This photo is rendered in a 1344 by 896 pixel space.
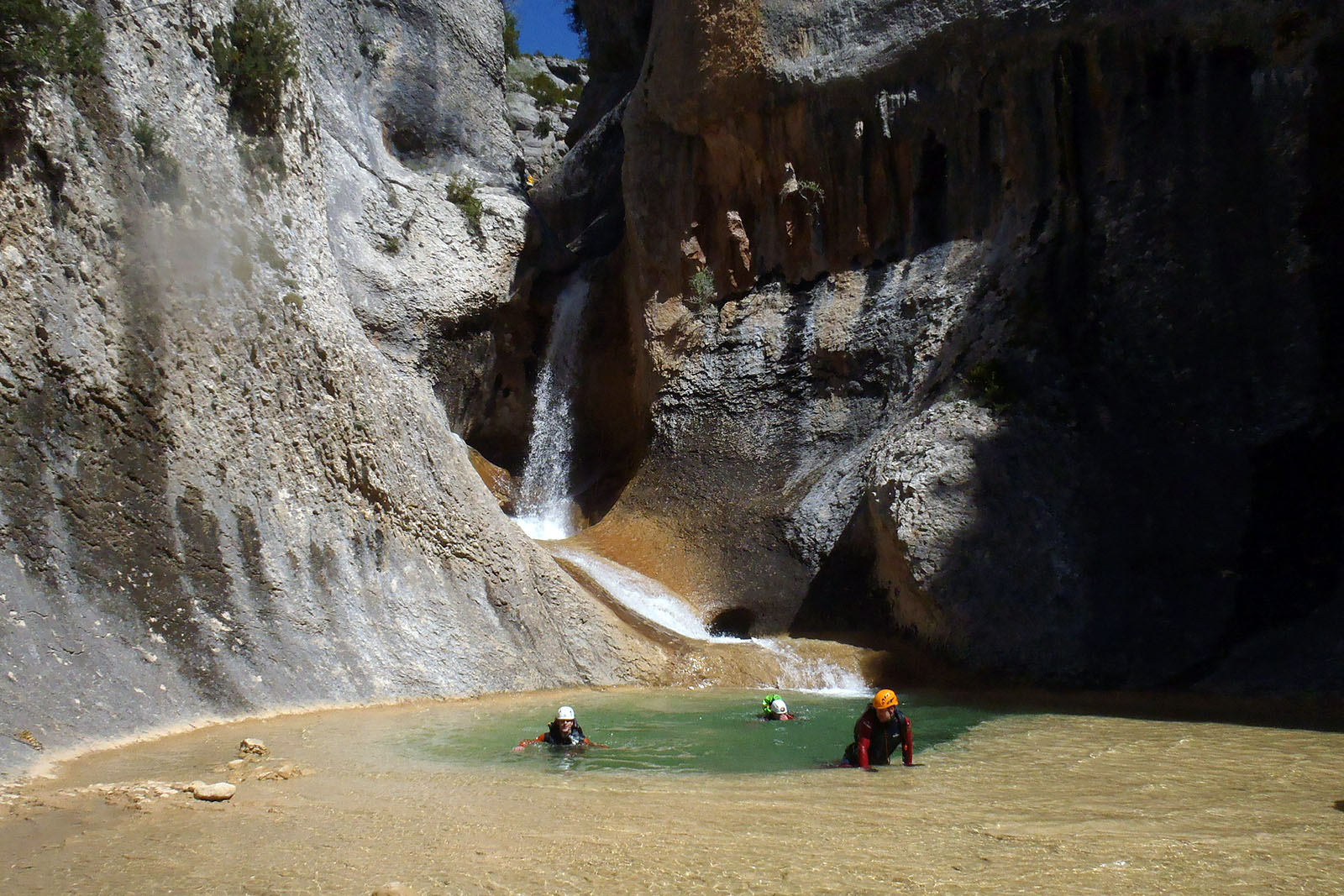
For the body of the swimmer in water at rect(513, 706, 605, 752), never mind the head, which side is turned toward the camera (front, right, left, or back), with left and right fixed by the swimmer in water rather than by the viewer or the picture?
front

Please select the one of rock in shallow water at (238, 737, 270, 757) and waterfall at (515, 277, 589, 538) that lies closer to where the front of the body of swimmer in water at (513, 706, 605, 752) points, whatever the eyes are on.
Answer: the rock in shallow water

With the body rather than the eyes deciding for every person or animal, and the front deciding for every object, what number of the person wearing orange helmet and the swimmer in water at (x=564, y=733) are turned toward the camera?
2

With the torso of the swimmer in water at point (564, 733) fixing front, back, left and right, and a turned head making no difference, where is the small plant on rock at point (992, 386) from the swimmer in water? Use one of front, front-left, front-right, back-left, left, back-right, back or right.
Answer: back-left

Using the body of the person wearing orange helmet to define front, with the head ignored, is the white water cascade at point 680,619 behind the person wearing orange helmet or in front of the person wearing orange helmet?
behind

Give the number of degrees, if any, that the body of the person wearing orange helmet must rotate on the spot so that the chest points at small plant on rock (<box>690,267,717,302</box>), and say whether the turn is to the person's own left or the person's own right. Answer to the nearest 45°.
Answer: approximately 180°

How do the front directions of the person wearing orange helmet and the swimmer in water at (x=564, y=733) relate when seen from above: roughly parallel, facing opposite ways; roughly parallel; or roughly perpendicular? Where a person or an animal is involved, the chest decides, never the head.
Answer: roughly parallel

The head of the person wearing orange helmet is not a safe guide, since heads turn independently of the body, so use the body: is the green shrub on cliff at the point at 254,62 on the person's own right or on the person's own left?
on the person's own right

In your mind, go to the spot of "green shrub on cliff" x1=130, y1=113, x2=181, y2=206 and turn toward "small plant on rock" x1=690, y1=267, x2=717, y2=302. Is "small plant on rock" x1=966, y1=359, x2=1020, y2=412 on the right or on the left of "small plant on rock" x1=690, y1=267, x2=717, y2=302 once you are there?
right

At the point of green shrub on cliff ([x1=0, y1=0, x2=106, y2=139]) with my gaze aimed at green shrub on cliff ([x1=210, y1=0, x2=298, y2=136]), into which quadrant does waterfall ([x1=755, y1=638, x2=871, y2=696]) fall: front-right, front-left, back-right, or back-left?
front-right

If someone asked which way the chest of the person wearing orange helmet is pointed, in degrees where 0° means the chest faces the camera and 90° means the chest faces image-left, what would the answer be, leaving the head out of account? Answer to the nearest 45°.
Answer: approximately 0°

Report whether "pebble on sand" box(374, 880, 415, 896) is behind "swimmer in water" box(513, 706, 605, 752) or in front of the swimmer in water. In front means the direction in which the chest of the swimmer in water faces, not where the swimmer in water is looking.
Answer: in front

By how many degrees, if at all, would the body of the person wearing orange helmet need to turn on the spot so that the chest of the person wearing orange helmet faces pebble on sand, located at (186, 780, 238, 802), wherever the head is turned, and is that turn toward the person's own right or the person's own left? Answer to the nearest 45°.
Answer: approximately 45° to the person's own right

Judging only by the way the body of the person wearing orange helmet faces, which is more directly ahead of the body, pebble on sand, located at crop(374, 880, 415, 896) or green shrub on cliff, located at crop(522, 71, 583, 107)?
the pebble on sand

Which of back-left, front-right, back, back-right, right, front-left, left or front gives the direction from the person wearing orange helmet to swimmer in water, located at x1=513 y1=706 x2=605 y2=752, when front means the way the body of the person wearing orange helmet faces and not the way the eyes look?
right

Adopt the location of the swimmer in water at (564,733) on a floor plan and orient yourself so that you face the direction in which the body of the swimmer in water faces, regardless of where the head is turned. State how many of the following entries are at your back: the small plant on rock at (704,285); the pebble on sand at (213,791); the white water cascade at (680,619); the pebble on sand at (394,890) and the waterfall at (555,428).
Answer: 3
